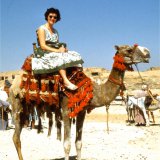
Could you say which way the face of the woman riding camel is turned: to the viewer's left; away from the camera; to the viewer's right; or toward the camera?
toward the camera

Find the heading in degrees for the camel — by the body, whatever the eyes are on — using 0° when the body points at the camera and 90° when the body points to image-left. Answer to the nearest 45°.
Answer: approximately 270°

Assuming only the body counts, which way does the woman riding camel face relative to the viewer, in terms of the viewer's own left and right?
facing the viewer and to the right of the viewer
